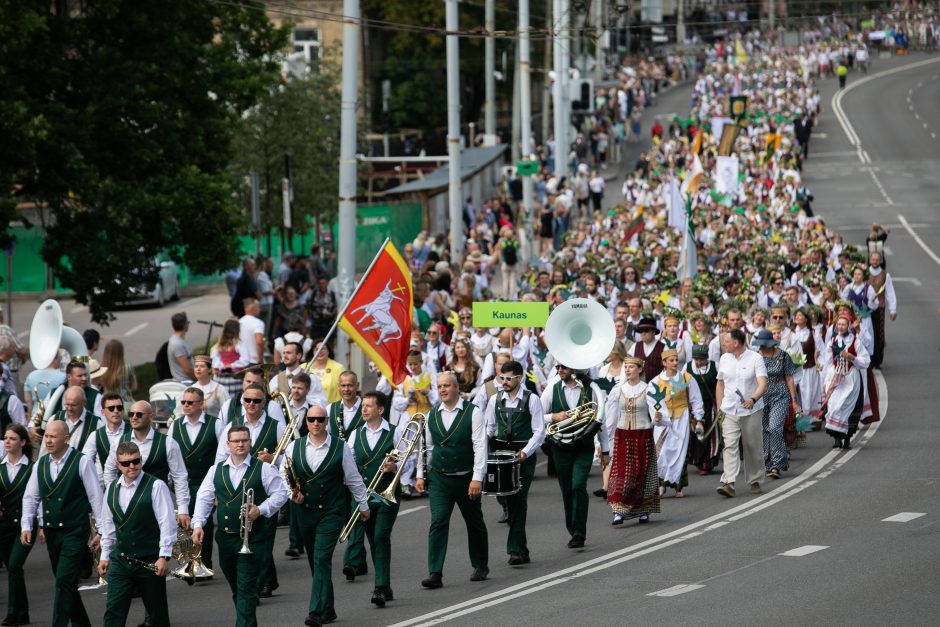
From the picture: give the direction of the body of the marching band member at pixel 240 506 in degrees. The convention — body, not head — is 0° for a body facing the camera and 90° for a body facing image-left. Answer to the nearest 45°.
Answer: approximately 0°

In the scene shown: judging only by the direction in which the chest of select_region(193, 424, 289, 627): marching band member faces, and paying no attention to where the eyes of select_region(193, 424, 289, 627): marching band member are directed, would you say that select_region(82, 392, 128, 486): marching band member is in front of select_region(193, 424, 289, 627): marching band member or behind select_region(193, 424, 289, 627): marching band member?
behind

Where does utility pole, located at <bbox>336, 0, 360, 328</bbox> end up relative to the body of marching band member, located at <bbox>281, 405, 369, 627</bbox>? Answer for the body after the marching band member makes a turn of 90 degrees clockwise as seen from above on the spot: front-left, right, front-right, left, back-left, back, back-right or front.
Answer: right

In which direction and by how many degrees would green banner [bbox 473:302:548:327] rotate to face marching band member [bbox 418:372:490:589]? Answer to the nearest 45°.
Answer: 0° — it already faces them

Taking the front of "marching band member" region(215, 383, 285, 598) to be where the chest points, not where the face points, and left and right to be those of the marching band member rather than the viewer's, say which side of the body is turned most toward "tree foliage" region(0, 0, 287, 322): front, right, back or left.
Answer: back

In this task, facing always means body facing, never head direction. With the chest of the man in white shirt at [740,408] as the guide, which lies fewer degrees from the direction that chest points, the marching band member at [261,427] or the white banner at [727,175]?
the marching band member

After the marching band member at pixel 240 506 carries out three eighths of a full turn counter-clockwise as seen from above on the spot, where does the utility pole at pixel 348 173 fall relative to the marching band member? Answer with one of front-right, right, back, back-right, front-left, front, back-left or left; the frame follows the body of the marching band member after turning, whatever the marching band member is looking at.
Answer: front-left

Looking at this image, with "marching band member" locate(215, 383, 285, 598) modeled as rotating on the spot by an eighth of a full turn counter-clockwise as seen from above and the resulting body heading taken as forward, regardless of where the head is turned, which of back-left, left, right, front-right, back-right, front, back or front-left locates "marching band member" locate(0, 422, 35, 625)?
back-right

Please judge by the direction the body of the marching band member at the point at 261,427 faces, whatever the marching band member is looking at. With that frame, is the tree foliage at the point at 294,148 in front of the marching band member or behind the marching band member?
behind

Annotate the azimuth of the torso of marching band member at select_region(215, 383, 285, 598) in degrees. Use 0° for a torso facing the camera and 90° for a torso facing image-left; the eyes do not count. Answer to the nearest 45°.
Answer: approximately 0°
